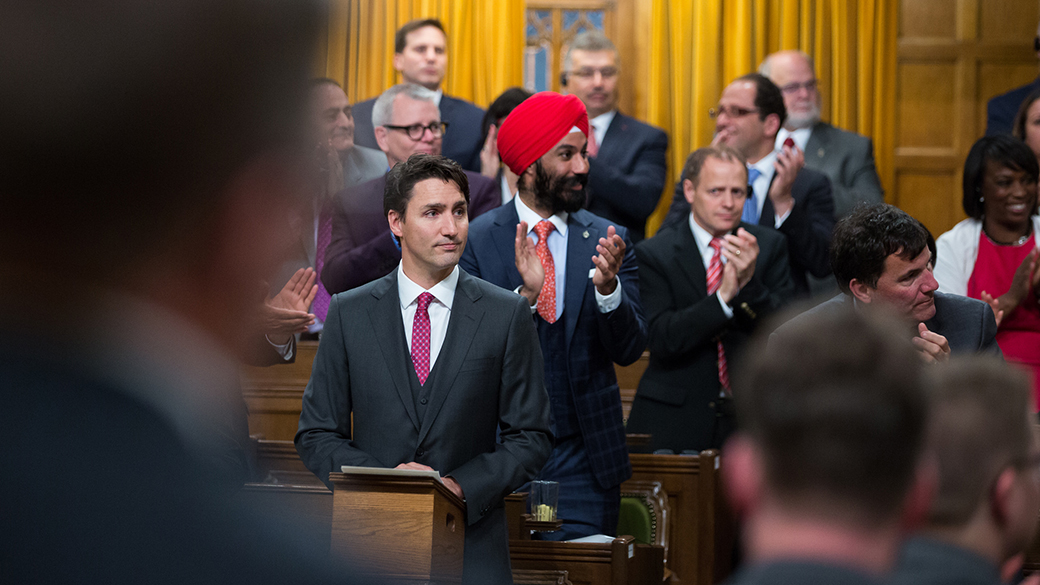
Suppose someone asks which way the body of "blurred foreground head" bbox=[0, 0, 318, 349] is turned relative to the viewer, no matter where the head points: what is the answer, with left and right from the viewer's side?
facing away from the viewer and to the right of the viewer

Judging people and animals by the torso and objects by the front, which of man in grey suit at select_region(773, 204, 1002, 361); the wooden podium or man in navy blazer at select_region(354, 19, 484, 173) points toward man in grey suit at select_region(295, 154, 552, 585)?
the man in navy blazer

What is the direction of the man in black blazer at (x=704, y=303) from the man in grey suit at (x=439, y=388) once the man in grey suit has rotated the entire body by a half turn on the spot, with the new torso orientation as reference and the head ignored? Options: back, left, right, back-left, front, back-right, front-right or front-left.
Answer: front-right

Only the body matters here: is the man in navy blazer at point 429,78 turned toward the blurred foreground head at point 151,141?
yes

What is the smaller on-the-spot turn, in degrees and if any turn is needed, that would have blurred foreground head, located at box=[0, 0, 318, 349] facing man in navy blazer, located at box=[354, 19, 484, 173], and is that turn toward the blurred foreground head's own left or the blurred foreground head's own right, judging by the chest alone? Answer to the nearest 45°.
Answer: approximately 45° to the blurred foreground head's own left

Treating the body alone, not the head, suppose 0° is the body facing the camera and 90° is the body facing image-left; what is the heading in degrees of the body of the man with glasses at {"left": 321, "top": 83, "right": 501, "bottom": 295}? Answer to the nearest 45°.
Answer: approximately 315°
